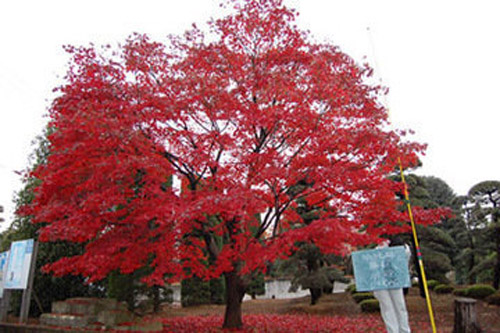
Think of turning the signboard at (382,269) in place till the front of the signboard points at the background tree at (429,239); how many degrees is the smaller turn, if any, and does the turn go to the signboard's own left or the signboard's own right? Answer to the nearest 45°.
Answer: approximately 180°

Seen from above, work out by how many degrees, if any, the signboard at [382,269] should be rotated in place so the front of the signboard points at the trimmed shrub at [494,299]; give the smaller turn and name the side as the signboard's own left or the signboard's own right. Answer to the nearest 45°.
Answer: approximately 135° to the signboard's own left

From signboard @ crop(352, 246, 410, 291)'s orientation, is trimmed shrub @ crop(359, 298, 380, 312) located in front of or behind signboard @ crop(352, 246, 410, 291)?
behind

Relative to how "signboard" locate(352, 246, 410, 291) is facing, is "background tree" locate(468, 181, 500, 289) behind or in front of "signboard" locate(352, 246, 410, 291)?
behind

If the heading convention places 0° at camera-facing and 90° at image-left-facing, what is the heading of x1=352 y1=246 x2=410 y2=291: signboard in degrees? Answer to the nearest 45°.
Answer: approximately 0°

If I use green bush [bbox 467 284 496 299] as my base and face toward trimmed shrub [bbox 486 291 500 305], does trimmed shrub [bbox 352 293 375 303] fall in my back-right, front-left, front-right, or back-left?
back-right

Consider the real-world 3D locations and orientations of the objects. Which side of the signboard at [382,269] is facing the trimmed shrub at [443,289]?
back

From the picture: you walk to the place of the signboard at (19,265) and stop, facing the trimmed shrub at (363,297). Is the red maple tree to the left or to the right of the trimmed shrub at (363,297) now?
right

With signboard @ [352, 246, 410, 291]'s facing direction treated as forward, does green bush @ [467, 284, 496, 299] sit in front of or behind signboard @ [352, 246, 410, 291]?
behind

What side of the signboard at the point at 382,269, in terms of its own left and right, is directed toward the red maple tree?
right

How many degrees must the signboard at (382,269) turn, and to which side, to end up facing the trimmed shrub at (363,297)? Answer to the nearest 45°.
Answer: approximately 180°
